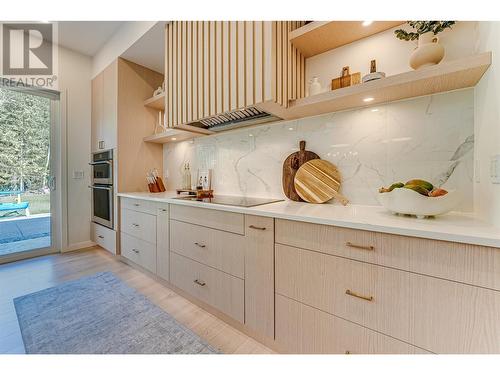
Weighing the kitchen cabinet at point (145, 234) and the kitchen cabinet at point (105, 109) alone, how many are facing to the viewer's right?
0

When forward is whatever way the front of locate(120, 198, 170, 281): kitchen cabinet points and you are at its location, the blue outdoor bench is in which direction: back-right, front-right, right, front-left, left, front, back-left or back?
right

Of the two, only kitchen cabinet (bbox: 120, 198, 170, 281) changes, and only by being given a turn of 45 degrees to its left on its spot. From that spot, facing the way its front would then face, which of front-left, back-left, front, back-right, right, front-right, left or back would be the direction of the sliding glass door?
back-right

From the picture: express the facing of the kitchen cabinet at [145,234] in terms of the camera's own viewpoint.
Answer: facing the viewer and to the left of the viewer

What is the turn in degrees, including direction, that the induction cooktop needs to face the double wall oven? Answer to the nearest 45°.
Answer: approximately 90° to its right

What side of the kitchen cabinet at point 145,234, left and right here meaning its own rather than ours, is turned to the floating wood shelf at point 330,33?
left

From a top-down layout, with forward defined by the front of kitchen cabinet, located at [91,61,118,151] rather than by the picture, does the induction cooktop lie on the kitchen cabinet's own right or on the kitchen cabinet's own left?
on the kitchen cabinet's own left

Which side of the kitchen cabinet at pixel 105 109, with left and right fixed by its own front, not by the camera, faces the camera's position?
left

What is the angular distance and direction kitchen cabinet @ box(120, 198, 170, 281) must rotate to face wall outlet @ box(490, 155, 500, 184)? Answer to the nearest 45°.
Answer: approximately 90° to its left

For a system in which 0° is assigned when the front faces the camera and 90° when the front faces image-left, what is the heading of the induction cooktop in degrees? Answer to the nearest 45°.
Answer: approximately 45°
